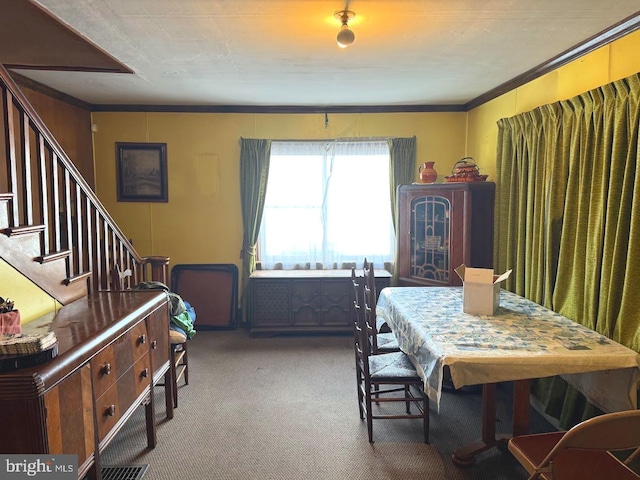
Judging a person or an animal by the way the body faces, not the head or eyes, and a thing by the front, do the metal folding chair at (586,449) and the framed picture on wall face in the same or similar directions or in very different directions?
very different directions

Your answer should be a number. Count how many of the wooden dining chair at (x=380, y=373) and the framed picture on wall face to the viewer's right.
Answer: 1

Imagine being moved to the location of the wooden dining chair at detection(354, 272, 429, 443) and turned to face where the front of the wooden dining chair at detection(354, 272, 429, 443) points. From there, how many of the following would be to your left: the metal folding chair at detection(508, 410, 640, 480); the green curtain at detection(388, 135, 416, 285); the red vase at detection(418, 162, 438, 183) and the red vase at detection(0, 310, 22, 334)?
2

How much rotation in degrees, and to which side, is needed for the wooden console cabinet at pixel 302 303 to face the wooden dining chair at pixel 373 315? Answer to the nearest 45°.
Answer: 0° — it already faces it

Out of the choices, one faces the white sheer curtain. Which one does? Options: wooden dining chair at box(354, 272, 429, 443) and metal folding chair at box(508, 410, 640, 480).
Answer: metal folding chair at box(508, 410, 640, 480)

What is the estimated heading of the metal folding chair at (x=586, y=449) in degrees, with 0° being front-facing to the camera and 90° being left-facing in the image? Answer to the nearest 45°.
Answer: approximately 135°

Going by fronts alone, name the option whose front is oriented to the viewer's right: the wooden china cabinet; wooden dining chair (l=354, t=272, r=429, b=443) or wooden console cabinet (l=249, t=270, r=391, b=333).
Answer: the wooden dining chair

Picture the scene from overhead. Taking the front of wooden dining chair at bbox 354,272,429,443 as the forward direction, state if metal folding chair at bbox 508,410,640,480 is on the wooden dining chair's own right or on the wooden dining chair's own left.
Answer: on the wooden dining chair's own right

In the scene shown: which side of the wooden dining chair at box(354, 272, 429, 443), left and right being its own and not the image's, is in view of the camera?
right

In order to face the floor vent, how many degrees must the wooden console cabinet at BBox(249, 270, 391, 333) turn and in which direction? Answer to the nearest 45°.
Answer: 0° — it already faces it

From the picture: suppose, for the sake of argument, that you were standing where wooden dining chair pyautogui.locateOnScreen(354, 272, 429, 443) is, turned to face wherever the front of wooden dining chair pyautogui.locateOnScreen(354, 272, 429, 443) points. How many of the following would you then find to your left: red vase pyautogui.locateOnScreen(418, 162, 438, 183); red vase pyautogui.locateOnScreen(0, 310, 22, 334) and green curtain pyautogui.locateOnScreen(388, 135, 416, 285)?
2

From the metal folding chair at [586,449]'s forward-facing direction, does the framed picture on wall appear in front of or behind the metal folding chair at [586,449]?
in front

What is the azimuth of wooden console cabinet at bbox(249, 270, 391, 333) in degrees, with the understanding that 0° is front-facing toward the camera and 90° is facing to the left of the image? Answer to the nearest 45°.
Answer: approximately 0°

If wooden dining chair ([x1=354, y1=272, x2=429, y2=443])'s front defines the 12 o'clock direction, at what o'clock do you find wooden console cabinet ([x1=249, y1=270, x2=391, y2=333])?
The wooden console cabinet is roughly at 8 o'clock from the wooden dining chair.

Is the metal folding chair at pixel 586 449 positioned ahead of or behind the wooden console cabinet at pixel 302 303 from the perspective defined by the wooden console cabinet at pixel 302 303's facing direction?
ahead
